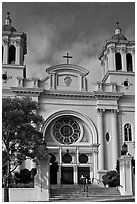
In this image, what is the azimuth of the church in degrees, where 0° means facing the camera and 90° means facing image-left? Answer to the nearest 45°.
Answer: approximately 0°

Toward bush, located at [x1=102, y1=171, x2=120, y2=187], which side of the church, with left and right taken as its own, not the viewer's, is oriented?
front

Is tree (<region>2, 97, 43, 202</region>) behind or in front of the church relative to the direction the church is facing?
in front

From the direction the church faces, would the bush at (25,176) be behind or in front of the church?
in front
